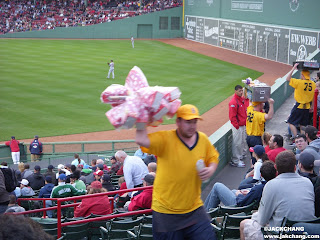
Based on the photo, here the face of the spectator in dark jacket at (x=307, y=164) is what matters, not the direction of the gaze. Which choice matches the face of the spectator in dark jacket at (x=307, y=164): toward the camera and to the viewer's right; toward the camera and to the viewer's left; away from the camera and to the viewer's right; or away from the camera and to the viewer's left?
away from the camera and to the viewer's left

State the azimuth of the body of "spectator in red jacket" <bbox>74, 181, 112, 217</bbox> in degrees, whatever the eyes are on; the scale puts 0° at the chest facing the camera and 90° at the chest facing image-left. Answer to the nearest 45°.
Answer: approximately 180°

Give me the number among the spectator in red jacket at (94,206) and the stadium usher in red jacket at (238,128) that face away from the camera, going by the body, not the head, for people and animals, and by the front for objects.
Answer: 1

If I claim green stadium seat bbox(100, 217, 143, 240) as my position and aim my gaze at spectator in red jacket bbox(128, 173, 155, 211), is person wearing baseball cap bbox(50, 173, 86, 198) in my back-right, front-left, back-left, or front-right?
front-left

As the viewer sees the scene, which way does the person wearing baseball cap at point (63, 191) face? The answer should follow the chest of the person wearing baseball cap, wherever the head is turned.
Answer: away from the camera

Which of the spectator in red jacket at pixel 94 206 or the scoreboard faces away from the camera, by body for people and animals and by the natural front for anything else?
the spectator in red jacket

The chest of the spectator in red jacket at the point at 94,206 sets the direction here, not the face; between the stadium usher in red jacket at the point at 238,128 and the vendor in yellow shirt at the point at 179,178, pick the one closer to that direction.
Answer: the stadium usher in red jacket

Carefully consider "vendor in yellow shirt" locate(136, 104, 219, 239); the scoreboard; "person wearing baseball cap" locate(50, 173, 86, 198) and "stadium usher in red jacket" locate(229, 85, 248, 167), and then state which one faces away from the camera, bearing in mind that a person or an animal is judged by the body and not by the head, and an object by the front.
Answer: the person wearing baseball cap

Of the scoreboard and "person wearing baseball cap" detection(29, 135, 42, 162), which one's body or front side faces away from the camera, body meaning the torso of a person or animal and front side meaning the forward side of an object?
the person wearing baseball cap

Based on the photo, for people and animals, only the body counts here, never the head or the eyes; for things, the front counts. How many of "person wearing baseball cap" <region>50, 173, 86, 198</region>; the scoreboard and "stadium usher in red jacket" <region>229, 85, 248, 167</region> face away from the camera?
1

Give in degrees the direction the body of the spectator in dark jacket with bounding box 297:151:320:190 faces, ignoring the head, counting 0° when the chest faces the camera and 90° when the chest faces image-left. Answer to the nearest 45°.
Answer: approximately 135°

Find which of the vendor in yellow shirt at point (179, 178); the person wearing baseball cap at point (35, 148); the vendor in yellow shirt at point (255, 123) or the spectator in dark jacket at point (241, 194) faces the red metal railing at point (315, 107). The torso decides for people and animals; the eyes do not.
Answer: the vendor in yellow shirt at point (255, 123)
